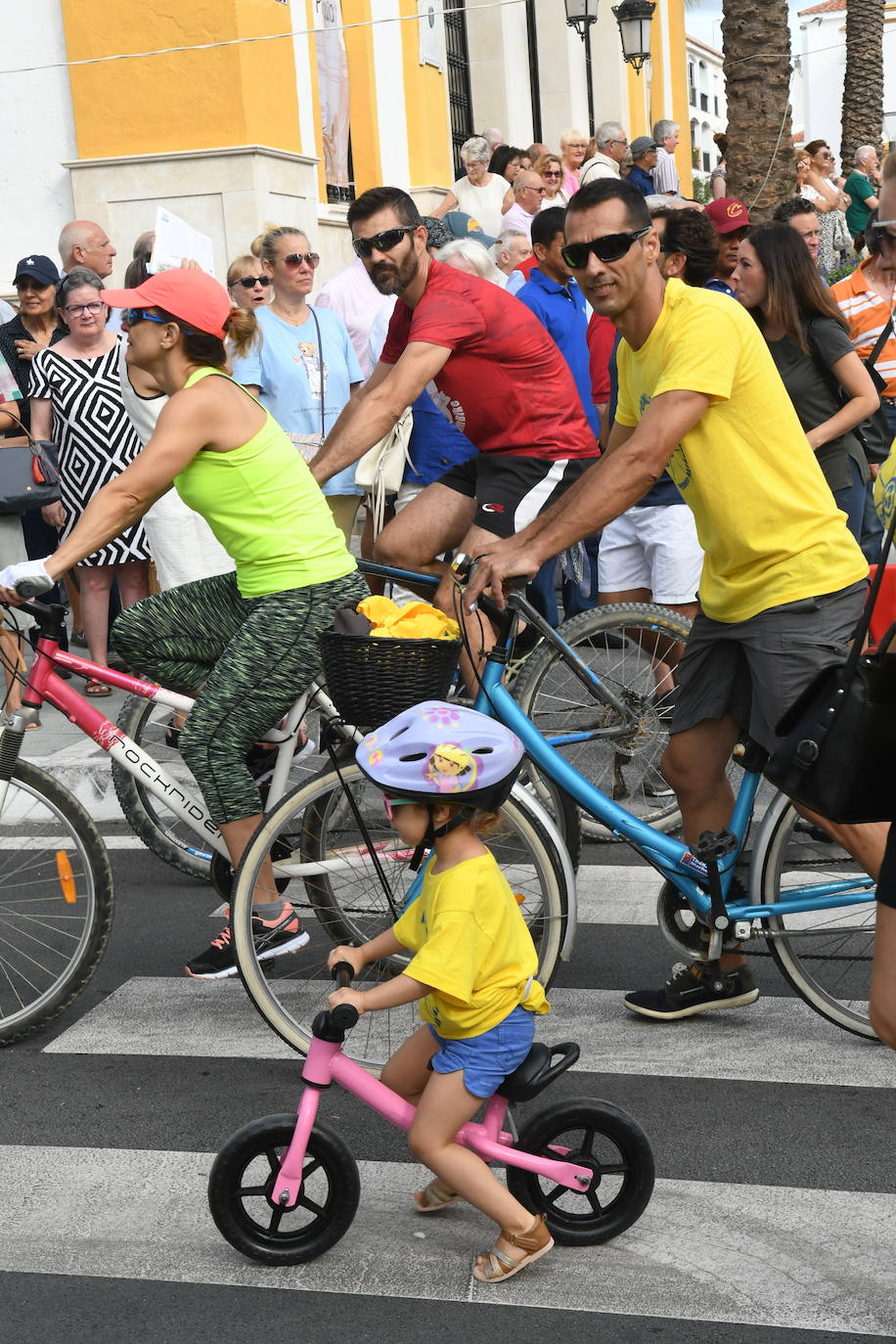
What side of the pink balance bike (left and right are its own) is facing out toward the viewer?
left

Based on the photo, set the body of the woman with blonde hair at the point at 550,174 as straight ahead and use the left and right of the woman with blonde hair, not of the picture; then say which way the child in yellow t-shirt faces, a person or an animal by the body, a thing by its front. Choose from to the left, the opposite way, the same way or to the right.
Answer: to the right

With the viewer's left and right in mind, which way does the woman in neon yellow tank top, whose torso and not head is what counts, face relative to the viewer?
facing to the left of the viewer

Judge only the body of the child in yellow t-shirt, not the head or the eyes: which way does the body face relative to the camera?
to the viewer's left

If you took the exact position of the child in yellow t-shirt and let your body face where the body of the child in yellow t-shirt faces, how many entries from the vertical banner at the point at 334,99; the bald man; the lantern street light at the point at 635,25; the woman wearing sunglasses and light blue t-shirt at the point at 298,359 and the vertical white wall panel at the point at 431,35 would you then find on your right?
5

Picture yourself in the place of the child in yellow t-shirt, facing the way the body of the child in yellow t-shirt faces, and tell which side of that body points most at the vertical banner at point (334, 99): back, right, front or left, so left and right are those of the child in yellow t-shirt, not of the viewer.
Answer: right

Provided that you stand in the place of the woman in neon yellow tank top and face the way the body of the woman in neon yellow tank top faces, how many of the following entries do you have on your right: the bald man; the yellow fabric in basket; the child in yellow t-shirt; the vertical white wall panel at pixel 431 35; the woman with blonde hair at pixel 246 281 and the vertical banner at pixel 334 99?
4

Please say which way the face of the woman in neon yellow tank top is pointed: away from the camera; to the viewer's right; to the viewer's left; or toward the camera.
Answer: to the viewer's left

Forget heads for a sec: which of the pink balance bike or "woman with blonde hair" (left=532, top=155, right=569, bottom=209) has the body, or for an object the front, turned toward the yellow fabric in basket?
the woman with blonde hair

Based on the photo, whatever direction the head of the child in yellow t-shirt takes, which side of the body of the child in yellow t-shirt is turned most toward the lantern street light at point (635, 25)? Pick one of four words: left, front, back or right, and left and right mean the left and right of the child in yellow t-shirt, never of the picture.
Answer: right
